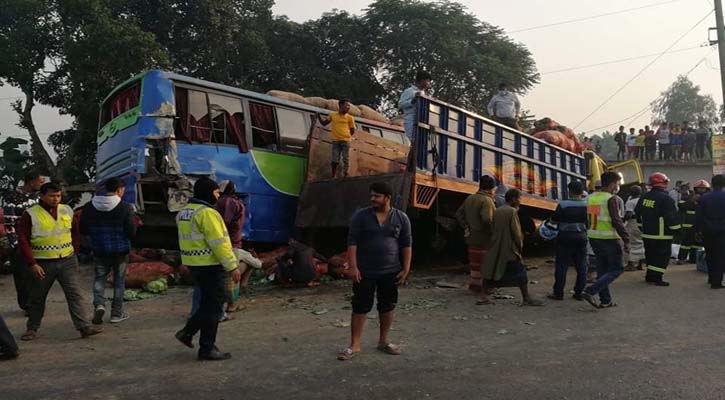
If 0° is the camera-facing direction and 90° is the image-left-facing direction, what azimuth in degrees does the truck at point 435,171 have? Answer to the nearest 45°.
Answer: approximately 225°

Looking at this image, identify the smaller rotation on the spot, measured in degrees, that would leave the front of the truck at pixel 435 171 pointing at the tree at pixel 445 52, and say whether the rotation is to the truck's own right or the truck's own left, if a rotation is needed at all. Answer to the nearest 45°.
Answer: approximately 45° to the truck's own left

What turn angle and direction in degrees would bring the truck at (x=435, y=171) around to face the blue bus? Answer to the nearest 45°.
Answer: approximately 135° to its left
